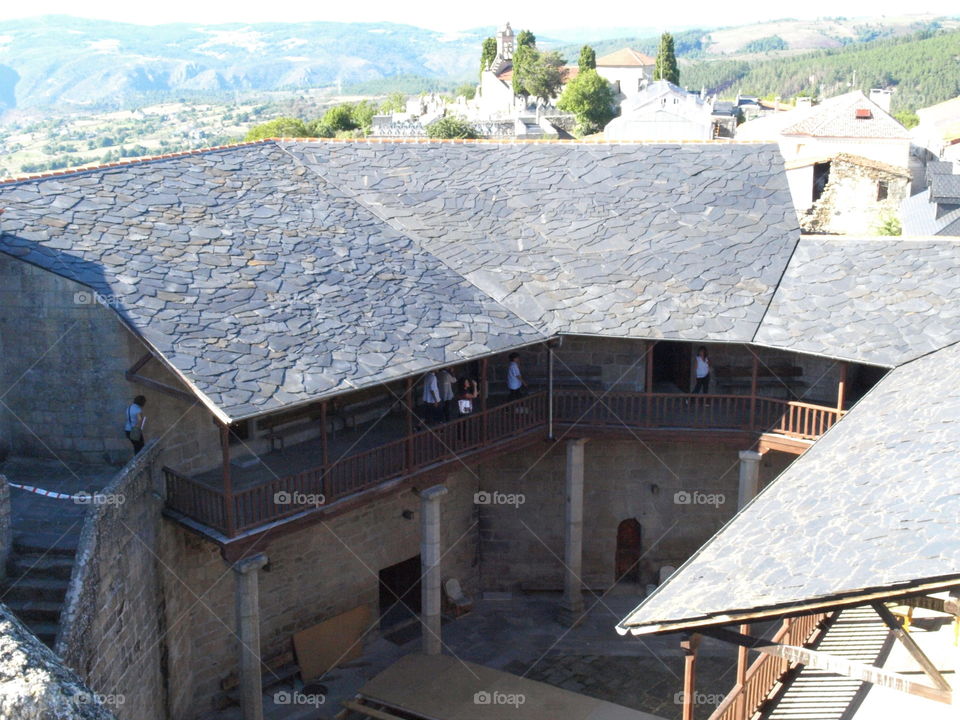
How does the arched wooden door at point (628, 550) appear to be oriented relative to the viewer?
toward the camera

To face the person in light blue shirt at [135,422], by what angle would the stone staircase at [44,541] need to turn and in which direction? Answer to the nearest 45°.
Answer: approximately 135° to its left

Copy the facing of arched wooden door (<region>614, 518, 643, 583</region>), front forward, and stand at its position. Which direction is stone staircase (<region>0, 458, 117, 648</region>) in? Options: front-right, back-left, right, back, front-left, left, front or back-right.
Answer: front-right

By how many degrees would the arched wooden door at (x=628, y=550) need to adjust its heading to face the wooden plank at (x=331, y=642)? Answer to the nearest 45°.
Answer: approximately 45° to its right

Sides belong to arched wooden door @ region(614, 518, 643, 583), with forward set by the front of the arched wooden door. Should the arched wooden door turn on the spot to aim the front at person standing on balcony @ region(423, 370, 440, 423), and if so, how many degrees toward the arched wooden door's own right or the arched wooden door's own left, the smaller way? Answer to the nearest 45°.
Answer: approximately 45° to the arched wooden door's own right

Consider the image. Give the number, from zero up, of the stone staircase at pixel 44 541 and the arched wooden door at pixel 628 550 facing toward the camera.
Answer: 2
